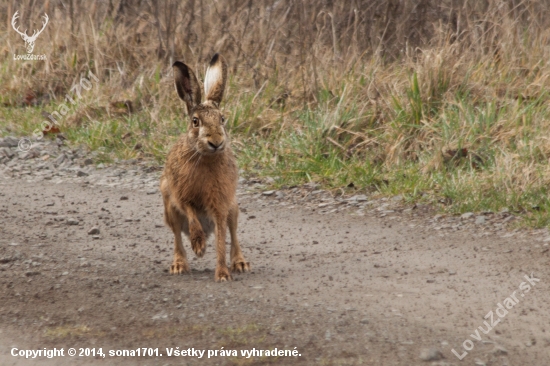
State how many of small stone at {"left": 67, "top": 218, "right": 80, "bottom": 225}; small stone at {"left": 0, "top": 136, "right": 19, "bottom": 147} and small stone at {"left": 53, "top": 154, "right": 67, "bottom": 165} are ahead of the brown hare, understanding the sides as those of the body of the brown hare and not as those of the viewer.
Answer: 0

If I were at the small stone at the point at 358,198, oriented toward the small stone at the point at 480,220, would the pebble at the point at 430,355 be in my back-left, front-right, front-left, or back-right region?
front-right

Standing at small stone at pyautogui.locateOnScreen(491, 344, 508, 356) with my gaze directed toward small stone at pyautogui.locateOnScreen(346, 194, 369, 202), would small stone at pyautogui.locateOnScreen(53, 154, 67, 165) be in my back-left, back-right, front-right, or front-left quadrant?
front-left

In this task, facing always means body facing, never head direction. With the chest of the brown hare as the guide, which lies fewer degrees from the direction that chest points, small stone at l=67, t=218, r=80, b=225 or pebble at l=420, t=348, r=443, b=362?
the pebble

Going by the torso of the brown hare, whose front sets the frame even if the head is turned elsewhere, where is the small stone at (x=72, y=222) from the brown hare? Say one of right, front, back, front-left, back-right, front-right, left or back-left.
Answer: back-right

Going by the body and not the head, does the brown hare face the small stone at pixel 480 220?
no

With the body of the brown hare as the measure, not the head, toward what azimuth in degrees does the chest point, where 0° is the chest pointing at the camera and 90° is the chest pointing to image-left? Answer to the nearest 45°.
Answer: approximately 0°

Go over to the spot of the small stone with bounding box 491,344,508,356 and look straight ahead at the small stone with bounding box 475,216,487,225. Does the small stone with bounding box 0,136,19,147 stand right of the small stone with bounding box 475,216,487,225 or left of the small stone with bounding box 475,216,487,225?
left

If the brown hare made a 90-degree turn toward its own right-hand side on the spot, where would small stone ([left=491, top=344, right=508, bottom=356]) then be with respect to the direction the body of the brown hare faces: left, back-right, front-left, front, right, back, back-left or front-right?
back-left

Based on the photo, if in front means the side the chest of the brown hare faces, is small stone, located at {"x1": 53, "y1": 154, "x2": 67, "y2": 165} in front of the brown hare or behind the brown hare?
behind

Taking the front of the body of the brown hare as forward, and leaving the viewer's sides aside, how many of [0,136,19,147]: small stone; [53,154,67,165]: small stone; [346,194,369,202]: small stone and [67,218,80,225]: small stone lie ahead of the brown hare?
0

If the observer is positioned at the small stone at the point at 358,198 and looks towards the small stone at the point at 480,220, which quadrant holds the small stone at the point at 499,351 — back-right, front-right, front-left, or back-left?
front-right

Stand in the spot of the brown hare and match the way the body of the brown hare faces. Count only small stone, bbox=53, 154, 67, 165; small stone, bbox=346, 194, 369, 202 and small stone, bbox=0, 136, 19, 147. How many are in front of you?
0

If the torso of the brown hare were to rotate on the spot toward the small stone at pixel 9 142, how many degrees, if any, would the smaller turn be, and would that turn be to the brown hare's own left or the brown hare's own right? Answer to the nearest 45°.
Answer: approximately 135° to the brown hare's own right
